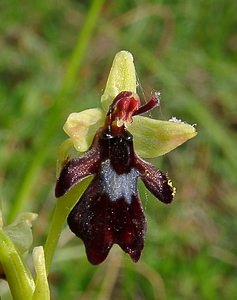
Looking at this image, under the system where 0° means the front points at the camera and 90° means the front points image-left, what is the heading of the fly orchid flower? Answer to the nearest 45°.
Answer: approximately 0°

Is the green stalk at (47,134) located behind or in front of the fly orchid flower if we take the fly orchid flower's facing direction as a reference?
behind

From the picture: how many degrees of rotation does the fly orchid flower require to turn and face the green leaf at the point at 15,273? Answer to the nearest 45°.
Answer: approximately 90° to its right
